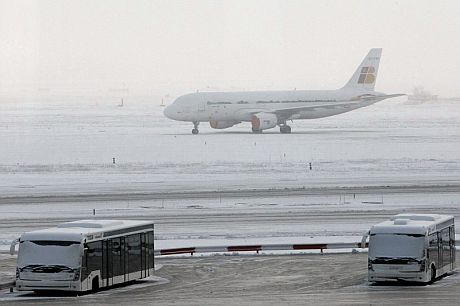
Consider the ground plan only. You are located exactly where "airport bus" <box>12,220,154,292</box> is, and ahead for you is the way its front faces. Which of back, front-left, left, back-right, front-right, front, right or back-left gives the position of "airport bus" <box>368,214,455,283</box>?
back-left

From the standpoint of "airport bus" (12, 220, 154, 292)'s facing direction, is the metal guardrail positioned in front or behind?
behind

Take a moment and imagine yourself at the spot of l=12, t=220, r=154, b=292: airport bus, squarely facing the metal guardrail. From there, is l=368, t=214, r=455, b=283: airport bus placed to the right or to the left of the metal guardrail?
right

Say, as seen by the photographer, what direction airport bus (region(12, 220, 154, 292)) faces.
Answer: facing the viewer and to the left of the viewer
